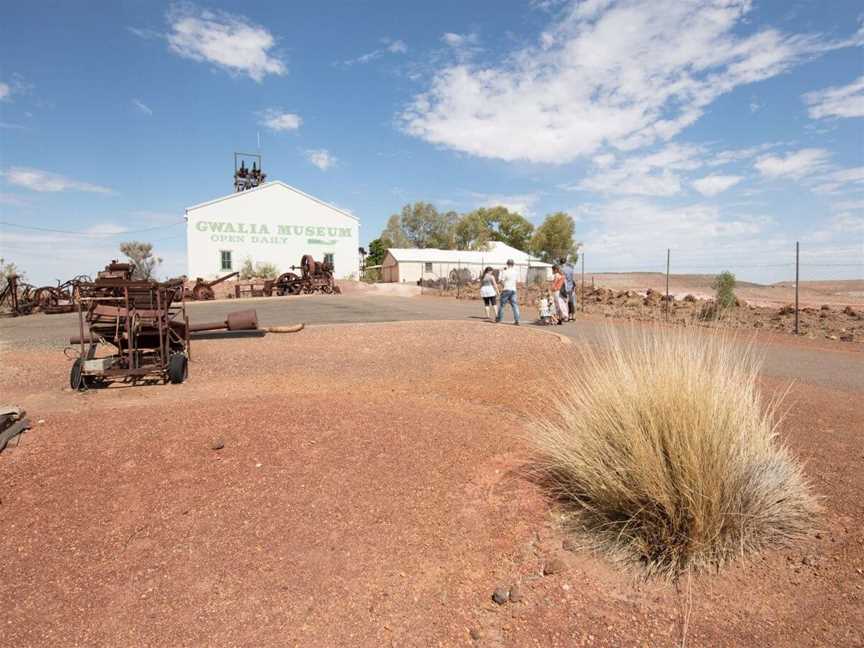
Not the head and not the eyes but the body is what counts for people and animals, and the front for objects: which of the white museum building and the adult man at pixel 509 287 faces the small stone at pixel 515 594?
the white museum building

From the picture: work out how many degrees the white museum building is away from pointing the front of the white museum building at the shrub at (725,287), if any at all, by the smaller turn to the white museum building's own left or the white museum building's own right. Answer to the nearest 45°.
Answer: approximately 45° to the white museum building's own left

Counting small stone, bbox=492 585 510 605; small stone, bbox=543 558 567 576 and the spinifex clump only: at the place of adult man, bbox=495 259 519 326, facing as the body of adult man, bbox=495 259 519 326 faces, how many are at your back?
3

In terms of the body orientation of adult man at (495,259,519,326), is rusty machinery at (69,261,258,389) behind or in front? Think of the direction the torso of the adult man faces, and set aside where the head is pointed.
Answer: behind

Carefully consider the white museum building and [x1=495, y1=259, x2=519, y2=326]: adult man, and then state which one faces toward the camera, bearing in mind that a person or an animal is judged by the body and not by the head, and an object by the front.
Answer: the white museum building

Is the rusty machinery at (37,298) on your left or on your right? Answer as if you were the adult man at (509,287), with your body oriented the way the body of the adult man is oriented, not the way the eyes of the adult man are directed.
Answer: on your left

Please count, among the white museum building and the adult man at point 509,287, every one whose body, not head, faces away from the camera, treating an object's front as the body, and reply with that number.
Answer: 1

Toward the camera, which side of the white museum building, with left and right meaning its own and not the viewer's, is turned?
front

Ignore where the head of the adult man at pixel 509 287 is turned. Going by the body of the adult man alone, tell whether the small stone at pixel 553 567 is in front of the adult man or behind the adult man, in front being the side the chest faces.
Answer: behind

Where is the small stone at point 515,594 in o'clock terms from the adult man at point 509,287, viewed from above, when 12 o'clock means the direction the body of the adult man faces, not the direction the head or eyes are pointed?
The small stone is roughly at 6 o'clock from the adult man.

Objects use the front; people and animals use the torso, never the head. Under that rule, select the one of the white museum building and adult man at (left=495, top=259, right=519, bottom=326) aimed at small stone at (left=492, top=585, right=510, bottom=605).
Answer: the white museum building

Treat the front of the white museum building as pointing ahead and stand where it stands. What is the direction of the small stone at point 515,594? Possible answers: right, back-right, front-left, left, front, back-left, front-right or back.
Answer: front

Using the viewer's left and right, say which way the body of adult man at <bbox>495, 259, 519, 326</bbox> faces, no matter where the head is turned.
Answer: facing away from the viewer

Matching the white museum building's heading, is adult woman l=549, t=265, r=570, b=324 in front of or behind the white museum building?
in front

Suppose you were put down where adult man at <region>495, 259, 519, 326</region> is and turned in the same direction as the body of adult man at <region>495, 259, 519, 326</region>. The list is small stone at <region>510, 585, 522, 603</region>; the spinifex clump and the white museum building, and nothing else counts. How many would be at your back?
2
